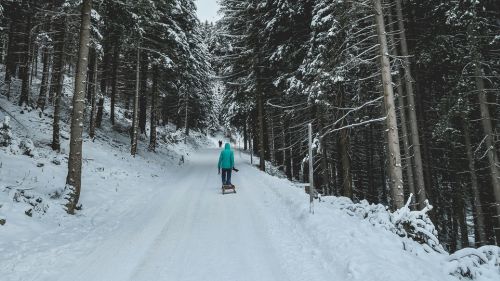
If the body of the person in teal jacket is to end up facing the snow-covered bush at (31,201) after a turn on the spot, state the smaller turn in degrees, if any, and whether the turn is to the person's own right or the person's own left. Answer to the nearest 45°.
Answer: approximately 135° to the person's own left

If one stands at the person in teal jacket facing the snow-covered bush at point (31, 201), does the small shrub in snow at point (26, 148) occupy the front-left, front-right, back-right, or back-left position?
front-right

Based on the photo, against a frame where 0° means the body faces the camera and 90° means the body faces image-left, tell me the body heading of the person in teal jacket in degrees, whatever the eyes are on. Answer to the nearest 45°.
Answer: approximately 180°

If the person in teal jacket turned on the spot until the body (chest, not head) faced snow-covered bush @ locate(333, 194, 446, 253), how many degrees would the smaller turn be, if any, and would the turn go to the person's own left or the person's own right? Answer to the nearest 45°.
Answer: approximately 135° to the person's own right

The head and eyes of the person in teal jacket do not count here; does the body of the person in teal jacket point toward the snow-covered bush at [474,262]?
no

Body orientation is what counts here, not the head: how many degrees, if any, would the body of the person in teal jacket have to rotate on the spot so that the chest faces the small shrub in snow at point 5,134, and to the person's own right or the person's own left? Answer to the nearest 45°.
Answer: approximately 90° to the person's own left

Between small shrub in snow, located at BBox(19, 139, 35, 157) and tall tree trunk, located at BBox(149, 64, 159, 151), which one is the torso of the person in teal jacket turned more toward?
the tall tree trunk

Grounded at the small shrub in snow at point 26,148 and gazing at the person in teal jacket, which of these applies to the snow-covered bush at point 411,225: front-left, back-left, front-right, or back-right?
front-right

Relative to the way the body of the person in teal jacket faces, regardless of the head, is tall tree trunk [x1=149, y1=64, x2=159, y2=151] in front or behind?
in front

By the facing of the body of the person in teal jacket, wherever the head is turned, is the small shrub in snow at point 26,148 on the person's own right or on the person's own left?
on the person's own left
